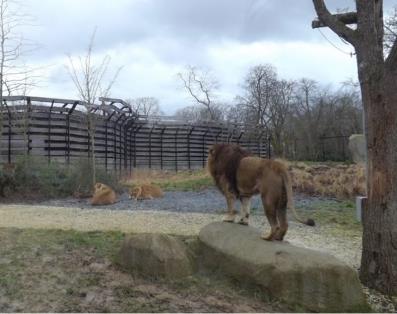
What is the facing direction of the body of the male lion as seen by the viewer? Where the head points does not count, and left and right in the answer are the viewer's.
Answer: facing away from the viewer and to the left of the viewer

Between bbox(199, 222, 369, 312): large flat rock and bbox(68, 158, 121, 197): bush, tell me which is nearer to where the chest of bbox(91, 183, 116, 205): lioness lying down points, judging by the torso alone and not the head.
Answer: the large flat rock

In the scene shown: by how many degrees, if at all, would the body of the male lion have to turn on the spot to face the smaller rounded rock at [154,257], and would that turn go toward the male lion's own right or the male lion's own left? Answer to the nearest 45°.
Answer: approximately 90° to the male lion's own left

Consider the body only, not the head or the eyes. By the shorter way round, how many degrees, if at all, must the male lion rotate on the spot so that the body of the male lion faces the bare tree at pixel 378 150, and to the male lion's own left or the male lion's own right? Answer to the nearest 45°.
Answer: approximately 135° to the male lion's own right

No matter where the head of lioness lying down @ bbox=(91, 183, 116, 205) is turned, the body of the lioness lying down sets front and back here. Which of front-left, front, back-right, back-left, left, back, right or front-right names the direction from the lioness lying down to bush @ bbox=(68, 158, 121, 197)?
back-right

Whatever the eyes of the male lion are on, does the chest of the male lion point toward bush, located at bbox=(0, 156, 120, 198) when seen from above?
yes

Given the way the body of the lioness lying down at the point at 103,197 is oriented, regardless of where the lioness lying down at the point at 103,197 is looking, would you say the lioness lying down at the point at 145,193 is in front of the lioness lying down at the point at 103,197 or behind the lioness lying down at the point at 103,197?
behind

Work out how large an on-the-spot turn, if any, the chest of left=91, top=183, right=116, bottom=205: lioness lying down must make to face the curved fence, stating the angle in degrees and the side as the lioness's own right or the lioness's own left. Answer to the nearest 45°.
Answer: approximately 135° to the lioness's own right

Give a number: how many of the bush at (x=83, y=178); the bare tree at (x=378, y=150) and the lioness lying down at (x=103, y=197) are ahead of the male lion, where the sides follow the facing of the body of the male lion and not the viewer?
2

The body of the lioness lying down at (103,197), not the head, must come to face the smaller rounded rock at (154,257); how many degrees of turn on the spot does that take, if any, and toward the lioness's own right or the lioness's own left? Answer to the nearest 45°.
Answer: approximately 45° to the lioness's own left

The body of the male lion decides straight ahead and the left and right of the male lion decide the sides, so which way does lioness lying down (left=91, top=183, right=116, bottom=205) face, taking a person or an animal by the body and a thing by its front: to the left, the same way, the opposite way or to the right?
to the left

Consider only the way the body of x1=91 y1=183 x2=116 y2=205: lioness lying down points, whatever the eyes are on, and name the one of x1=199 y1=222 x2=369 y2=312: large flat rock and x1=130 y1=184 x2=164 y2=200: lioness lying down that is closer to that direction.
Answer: the large flat rock

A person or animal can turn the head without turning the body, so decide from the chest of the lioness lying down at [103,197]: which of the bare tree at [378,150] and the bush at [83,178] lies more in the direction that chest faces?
the bare tree

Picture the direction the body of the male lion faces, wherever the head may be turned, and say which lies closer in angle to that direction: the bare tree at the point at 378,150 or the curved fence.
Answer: the curved fence

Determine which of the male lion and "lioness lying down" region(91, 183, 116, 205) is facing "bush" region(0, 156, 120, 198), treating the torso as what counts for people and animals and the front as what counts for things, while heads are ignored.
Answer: the male lion
